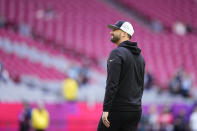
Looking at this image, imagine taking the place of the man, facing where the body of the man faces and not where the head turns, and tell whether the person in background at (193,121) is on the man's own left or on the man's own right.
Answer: on the man's own right

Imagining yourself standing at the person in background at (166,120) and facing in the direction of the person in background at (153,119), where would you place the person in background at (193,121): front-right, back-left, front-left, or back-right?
back-left

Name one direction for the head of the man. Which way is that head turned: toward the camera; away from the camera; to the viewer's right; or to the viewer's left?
to the viewer's left

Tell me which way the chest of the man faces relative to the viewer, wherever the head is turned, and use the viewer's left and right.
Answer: facing away from the viewer and to the left of the viewer
